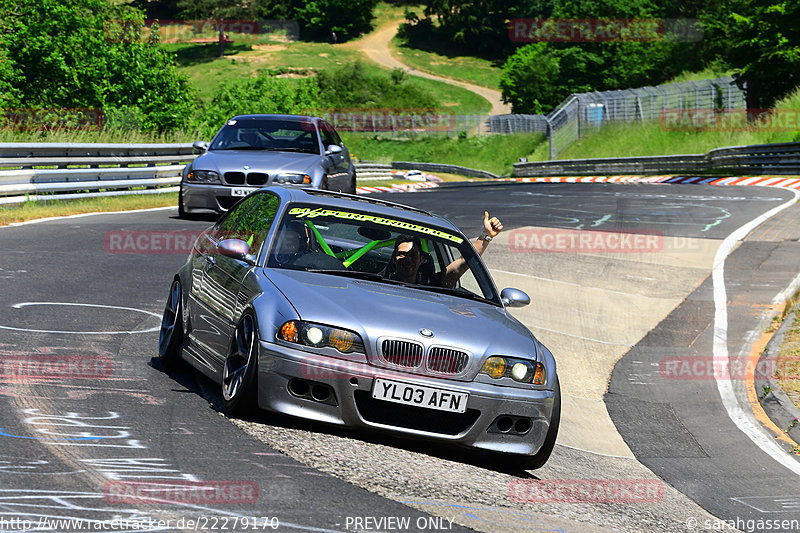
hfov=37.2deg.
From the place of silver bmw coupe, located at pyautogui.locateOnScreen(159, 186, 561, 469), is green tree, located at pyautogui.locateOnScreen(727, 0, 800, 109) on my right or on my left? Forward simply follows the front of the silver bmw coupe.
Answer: on my left

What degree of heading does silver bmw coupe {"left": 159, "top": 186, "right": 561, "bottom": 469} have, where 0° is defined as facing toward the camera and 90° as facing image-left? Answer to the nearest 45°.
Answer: approximately 315°

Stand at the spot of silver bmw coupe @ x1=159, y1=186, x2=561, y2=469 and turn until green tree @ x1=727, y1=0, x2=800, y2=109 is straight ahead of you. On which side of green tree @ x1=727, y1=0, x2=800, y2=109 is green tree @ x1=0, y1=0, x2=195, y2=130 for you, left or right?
left

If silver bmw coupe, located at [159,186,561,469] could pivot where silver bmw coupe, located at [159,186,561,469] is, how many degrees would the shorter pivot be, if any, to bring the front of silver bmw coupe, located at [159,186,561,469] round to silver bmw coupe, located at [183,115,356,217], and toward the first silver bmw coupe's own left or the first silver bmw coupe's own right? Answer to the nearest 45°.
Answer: approximately 135° to the first silver bmw coupe's own left

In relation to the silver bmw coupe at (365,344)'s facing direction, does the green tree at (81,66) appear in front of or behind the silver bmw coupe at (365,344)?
behind

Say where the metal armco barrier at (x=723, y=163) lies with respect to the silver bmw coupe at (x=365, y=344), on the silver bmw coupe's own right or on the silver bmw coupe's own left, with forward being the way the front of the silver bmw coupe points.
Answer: on the silver bmw coupe's own left
